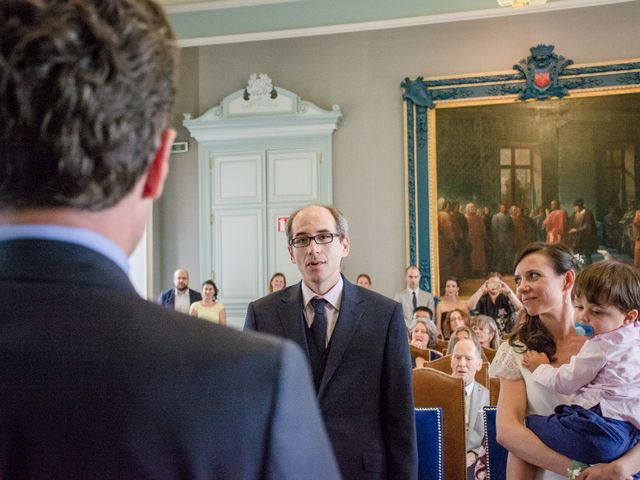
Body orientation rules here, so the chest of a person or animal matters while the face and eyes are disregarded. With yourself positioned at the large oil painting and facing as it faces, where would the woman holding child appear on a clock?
The woman holding child is roughly at 12 o'clock from the large oil painting.

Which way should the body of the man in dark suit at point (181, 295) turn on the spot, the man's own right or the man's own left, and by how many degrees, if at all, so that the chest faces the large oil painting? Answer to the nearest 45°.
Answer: approximately 90° to the man's own left

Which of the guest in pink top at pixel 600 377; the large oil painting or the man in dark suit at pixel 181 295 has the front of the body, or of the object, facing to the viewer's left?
the guest in pink top

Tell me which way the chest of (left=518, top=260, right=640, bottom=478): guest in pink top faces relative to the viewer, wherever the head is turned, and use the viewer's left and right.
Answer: facing to the left of the viewer

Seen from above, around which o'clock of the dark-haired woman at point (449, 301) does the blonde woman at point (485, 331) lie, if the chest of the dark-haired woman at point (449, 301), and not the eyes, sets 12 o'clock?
the blonde woman at point (485, 331) is roughly at 12 o'clock from the dark-haired woman at point (449, 301).

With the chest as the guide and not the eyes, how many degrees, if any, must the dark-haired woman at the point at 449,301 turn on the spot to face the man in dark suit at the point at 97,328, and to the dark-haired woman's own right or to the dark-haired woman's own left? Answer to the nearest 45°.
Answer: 0° — they already face them

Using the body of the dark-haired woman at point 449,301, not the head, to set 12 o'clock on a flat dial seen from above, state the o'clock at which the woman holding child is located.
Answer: The woman holding child is roughly at 12 o'clock from the dark-haired woman.
